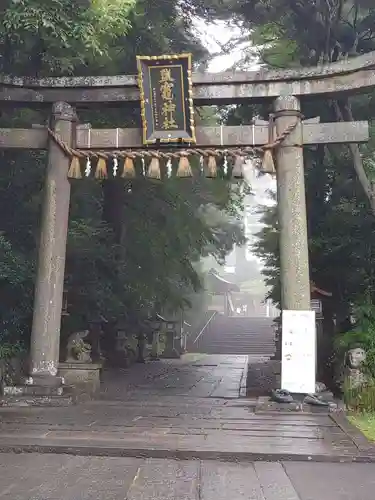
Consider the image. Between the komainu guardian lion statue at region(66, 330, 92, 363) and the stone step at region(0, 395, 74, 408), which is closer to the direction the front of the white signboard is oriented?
the stone step

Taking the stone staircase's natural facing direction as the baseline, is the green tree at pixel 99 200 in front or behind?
in front

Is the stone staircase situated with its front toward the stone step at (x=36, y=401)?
yes

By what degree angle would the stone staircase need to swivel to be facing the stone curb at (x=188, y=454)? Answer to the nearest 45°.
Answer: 0° — it already faces it

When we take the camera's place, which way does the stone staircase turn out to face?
facing the viewer

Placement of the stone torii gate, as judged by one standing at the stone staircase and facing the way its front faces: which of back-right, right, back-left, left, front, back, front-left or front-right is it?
front

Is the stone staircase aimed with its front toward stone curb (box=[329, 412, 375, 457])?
yes

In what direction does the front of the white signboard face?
toward the camera

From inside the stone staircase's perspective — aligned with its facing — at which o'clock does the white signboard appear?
The white signboard is roughly at 12 o'clock from the stone staircase.

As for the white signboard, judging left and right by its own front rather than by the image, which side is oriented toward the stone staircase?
back

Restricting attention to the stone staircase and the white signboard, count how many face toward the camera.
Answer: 2
